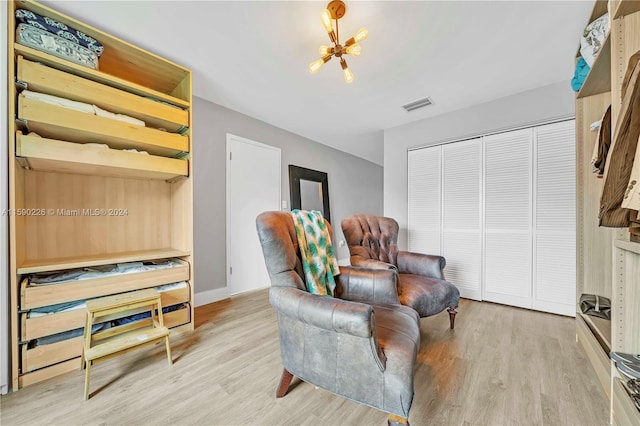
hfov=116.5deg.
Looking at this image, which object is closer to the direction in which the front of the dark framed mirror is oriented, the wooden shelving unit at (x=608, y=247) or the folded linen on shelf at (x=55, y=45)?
the wooden shelving unit

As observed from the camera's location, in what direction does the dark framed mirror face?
facing the viewer and to the right of the viewer

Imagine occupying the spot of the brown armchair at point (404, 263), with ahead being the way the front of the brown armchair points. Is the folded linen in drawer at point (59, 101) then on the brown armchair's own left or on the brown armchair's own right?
on the brown armchair's own right

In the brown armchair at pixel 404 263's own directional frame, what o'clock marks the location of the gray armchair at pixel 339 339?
the gray armchair at pixel 339 339 is roughly at 2 o'clock from the brown armchair at pixel 404 263.

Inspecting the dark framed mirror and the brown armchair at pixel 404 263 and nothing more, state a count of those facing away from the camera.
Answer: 0

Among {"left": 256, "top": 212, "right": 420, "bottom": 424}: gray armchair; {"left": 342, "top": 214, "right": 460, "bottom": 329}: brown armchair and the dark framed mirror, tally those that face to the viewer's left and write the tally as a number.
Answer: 0

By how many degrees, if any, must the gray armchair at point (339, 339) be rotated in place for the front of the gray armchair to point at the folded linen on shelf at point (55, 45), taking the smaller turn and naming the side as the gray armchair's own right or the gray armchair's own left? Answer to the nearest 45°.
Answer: approximately 135° to the gray armchair's own right
